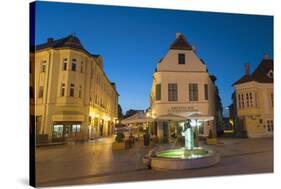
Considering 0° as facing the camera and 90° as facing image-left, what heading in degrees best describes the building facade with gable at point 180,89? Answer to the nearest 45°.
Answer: approximately 0°

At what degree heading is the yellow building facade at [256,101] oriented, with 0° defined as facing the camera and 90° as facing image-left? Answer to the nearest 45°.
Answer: approximately 45°
